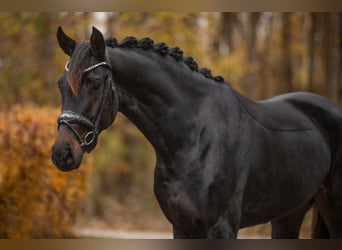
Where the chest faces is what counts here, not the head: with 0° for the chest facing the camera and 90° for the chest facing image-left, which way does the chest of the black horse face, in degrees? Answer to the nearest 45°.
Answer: approximately 45°
